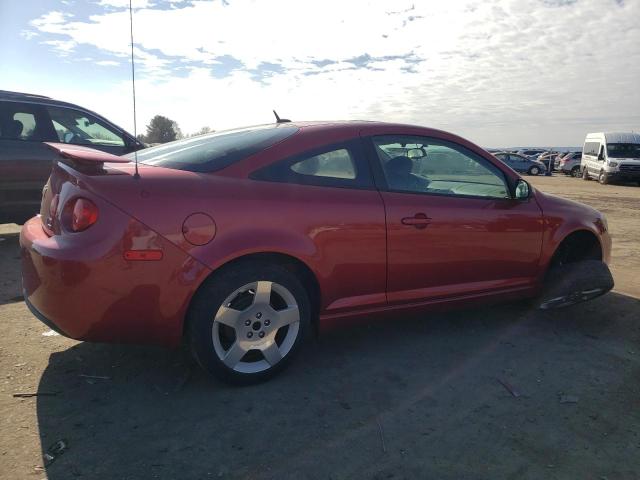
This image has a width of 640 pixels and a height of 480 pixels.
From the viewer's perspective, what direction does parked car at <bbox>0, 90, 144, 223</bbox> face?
to the viewer's right

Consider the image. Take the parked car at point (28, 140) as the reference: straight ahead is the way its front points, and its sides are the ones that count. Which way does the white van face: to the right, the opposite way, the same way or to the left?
to the right

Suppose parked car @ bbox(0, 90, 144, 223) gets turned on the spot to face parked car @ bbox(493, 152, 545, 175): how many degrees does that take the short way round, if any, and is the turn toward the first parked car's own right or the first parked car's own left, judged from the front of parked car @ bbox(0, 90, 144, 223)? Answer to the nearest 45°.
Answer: approximately 45° to the first parked car's own left

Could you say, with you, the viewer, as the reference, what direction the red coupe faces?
facing away from the viewer and to the right of the viewer

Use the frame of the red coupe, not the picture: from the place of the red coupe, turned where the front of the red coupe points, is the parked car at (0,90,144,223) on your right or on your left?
on your left

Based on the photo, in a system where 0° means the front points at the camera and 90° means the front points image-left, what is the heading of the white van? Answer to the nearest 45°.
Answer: approximately 315°
